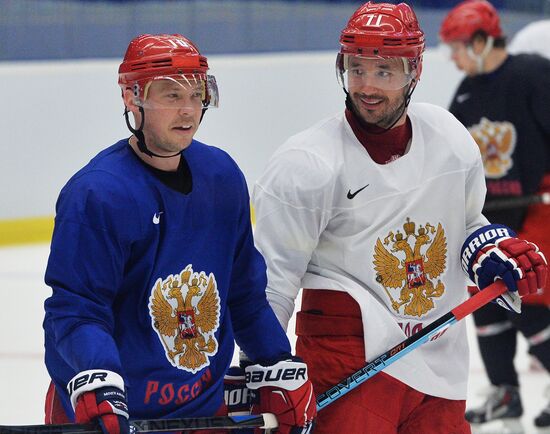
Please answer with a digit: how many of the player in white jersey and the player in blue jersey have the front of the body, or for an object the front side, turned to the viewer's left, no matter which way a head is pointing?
0

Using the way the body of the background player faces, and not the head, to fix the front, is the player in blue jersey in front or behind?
in front

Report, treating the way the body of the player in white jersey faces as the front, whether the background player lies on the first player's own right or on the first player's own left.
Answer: on the first player's own left

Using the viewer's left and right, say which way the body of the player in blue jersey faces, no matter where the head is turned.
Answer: facing the viewer and to the right of the viewer

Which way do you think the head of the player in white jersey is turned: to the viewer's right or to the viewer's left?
to the viewer's left

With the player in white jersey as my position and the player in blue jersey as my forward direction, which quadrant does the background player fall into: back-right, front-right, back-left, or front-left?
back-right

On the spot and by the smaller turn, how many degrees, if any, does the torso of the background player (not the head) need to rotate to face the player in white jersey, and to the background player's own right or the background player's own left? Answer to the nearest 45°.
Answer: approximately 45° to the background player's own left

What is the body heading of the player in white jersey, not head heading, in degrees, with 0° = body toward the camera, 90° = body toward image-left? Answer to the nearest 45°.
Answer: approximately 315°
